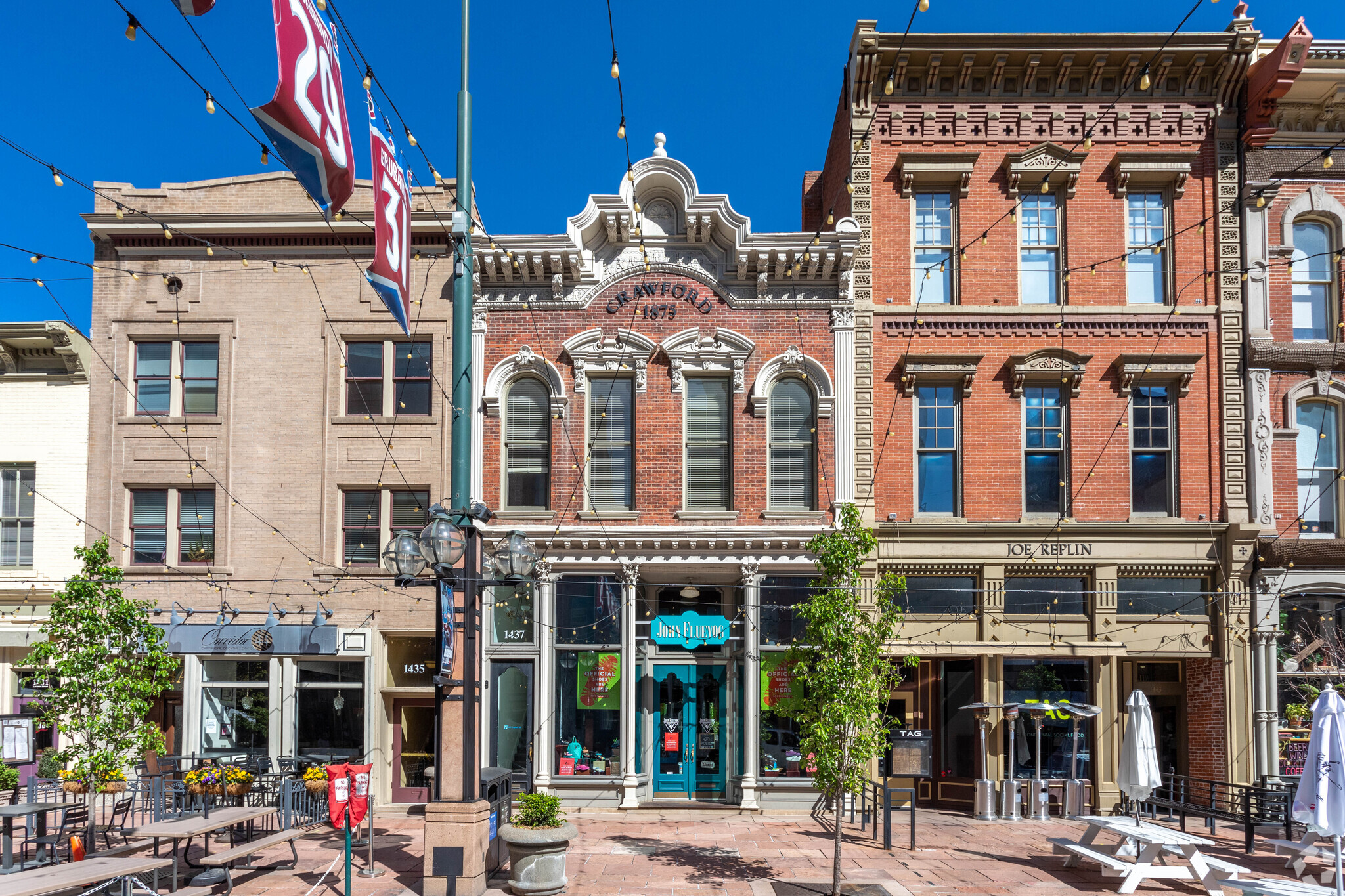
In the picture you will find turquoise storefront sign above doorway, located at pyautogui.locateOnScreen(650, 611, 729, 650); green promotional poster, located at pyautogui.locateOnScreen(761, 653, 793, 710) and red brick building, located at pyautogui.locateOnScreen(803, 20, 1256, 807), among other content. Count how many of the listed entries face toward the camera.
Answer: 3

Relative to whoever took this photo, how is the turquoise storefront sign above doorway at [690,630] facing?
facing the viewer

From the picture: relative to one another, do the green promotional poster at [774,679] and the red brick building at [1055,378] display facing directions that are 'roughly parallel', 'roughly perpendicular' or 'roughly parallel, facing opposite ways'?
roughly parallel

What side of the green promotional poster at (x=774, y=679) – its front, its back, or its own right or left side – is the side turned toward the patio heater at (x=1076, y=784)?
left

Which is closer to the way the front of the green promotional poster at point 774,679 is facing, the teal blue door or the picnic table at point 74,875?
the picnic table

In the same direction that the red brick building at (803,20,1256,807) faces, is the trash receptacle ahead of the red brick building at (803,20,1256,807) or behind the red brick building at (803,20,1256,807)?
ahead

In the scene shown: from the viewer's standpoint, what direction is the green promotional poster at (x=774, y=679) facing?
toward the camera

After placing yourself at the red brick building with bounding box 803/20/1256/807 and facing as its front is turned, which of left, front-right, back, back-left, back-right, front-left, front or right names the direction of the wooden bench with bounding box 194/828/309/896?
front-right

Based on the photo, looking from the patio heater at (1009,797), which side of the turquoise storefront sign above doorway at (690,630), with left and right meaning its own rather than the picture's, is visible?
left

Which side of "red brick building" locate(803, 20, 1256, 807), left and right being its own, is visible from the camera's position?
front
